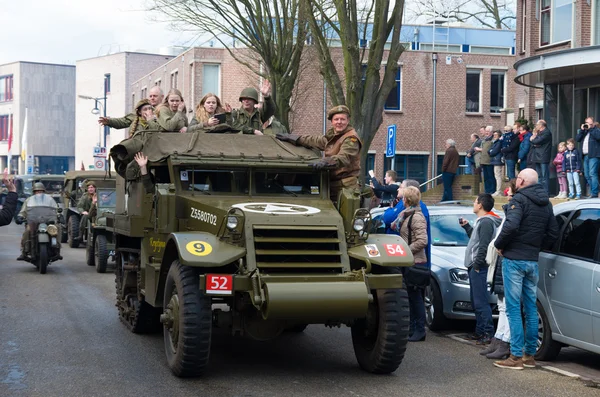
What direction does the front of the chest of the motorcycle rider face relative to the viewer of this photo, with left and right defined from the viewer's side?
facing the viewer

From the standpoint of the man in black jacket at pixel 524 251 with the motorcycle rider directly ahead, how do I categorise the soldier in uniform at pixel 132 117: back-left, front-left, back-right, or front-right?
front-left

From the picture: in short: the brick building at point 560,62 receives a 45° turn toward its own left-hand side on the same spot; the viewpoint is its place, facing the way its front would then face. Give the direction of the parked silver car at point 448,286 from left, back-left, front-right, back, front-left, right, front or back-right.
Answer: front

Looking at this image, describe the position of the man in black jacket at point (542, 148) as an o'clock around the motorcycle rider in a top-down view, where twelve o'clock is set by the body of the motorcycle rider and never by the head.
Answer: The man in black jacket is roughly at 9 o'clock from the motorcycle rider.

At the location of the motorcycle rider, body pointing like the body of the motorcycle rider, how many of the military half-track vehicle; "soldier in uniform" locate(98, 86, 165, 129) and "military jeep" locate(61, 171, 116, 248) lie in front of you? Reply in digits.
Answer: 2

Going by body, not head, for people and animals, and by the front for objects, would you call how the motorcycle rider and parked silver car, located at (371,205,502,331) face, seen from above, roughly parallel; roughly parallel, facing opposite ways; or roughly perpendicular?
roughly parallel

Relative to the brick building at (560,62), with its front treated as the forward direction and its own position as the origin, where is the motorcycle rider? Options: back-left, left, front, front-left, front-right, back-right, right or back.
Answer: front

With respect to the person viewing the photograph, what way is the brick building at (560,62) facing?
facing the viewer and to the left of the viewer

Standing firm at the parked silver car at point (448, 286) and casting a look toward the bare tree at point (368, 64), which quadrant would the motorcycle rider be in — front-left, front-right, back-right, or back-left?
front-left

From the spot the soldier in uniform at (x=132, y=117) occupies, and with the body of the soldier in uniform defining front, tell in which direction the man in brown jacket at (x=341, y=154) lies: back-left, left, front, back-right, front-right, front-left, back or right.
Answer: left

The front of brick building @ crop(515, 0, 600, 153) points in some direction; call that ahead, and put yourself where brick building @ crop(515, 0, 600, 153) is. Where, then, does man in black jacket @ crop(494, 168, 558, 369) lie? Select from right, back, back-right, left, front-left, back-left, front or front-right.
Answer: front-left

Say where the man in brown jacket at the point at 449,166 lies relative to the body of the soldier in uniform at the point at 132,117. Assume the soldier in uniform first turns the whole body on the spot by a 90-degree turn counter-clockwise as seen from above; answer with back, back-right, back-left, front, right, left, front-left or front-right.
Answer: left

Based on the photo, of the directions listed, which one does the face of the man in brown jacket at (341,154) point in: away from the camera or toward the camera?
toward the camera

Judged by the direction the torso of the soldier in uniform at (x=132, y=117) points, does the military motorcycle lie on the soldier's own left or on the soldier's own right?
on the soldier's own right

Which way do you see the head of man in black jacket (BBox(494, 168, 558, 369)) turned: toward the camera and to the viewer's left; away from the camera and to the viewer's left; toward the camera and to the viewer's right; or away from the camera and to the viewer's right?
away from the camera and to the viewer's left

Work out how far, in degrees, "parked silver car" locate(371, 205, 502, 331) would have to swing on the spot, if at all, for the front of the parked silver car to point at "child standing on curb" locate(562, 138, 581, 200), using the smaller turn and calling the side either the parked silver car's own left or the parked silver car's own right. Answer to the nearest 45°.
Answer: approximately 135° to the parked silver car's own left

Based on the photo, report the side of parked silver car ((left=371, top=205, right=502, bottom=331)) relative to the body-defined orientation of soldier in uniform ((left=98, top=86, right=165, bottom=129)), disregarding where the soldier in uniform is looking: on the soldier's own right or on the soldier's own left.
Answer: on the soldier's own left
